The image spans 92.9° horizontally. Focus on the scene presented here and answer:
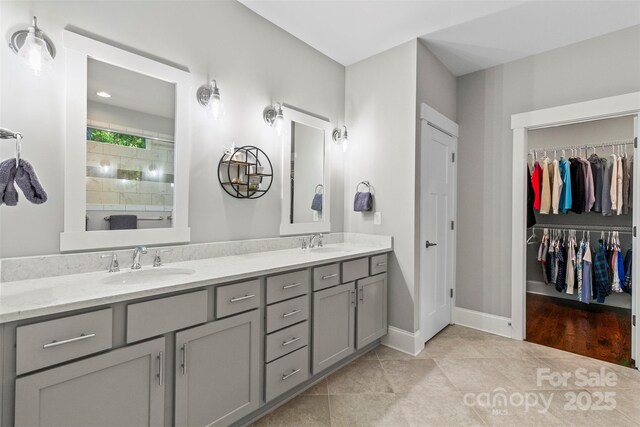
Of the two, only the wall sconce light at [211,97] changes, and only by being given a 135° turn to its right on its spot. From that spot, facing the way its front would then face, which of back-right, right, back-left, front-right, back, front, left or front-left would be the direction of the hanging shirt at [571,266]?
back

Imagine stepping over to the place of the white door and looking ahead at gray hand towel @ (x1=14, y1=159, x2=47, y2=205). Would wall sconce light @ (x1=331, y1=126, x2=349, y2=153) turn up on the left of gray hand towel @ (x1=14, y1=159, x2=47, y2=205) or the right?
right

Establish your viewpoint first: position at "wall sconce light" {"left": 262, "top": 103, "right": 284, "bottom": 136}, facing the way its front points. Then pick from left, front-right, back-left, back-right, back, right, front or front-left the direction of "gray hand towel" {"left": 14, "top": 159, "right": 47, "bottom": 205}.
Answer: right

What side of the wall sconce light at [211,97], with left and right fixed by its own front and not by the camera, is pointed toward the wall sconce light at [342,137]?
left

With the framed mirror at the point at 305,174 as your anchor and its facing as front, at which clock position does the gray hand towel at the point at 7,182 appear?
The gray hand towel is roughly at 3 o'clock from the framed mirror.

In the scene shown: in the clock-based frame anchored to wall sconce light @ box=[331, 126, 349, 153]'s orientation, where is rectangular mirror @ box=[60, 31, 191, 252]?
The rectangular mirror is roughly at 3 o'clock from the wall sconce light.

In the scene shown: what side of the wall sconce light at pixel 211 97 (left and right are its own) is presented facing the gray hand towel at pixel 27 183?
right

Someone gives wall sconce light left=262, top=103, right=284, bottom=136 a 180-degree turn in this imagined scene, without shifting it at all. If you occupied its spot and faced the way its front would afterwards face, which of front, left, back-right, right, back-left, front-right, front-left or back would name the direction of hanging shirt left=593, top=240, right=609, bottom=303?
back-right

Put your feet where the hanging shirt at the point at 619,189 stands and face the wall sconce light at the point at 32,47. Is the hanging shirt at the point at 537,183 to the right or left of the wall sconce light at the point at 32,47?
right

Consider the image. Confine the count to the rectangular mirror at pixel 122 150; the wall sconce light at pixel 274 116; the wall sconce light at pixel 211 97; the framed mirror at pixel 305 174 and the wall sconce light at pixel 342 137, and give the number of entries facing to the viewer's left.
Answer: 0

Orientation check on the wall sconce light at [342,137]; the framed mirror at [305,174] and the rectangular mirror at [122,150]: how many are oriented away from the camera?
0

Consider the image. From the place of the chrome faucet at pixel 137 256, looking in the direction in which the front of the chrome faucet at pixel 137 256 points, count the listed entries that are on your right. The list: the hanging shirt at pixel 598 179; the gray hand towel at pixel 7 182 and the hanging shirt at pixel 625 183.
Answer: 1

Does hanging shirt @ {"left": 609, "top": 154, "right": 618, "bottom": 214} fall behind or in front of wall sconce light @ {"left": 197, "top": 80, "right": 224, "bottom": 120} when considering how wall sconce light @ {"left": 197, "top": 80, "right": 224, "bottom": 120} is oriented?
in front

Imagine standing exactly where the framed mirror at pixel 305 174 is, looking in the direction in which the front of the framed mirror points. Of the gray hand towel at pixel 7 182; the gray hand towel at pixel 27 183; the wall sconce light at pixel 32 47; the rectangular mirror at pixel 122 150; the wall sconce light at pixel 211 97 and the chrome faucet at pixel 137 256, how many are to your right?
6

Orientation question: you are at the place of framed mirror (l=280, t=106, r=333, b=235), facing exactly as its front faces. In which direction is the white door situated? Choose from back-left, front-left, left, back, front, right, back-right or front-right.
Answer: front-left

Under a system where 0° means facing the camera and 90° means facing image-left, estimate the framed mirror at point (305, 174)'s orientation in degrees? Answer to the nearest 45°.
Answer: approximately 315°

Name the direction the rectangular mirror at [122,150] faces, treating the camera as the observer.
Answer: facing the viewer and to the right of the viewer

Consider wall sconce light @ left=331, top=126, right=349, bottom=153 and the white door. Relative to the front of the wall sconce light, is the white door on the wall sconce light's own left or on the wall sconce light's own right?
on the wall sconce light's own left

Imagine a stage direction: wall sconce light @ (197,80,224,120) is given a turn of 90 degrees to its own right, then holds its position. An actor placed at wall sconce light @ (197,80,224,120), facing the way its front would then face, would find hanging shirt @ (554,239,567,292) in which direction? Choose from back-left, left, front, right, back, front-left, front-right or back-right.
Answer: back-left

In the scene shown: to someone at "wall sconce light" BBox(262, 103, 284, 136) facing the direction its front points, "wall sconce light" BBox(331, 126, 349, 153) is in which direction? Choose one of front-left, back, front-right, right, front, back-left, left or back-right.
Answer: left

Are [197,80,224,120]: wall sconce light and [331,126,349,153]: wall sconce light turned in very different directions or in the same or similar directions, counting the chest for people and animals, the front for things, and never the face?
same or similar directions
